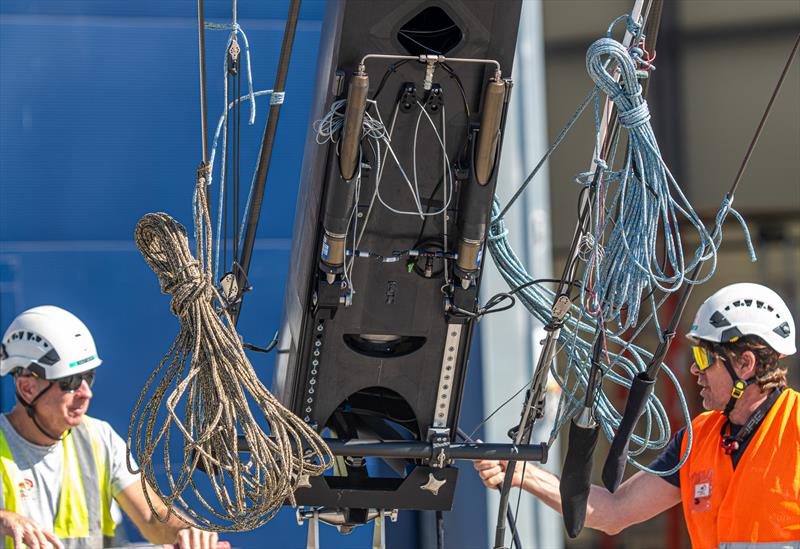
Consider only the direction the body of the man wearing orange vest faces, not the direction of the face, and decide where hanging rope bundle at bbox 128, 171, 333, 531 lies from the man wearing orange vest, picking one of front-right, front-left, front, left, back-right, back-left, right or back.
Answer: front

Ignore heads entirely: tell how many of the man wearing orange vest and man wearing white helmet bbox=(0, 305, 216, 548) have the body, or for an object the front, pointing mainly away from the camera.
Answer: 0

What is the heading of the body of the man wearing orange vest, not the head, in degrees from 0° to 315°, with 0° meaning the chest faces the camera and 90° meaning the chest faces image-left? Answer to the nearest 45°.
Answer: approximately 45°

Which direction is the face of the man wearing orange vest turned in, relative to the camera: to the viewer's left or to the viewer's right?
to the viewer's left

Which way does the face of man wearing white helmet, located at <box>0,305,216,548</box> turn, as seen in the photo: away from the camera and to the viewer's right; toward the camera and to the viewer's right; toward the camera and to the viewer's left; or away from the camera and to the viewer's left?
toward the camera and to the viewer's right

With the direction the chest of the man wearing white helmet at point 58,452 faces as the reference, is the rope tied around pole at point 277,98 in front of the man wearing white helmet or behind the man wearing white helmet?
in front

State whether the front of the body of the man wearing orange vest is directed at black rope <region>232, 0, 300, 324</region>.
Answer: yes

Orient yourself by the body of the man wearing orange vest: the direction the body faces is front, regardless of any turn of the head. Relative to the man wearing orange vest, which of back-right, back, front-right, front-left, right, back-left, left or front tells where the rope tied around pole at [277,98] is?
front

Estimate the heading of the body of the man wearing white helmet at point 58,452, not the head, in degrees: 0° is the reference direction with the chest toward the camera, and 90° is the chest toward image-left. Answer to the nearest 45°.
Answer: approximately 315°
